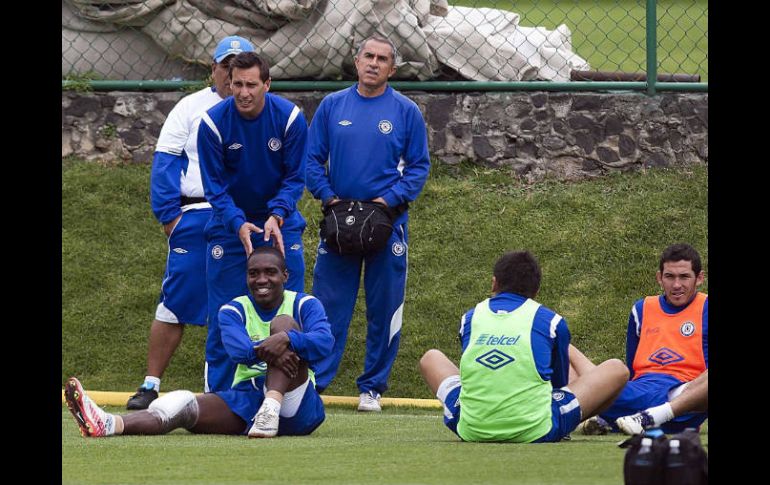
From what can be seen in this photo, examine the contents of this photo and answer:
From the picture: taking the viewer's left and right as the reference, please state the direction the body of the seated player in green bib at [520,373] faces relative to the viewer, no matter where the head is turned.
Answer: facing away from the viewer

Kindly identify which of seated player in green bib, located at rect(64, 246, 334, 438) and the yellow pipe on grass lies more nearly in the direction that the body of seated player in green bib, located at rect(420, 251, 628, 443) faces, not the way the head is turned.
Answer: the yellow pipe on grass

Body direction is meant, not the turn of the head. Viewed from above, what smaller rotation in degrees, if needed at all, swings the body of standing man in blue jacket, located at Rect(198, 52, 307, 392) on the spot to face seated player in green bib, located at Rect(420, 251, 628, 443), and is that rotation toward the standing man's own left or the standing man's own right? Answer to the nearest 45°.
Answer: approximately 45° to the standing man's own left

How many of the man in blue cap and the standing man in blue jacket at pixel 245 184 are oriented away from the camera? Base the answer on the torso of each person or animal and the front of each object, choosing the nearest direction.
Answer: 0

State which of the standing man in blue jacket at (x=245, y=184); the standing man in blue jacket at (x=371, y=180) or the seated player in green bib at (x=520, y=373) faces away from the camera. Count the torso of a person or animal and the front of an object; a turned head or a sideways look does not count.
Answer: the seated player in green bib

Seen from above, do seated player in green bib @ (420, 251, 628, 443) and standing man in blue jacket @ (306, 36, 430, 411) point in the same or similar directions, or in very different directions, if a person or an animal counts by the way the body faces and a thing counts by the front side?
very different directions

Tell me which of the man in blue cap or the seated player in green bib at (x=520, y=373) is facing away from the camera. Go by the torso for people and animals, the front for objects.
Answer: the seated player in green bib

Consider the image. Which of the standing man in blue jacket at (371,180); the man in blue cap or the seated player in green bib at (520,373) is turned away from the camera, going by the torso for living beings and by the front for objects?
the seated player in green bib

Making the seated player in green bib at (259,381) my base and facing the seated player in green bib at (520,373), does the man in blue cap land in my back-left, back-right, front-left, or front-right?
back-left

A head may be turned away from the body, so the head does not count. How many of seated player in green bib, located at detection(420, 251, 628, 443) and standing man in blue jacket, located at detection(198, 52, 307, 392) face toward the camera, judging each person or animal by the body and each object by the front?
1

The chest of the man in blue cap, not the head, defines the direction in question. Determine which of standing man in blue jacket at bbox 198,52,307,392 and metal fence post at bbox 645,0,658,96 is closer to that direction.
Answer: the standing man in blue jacket
